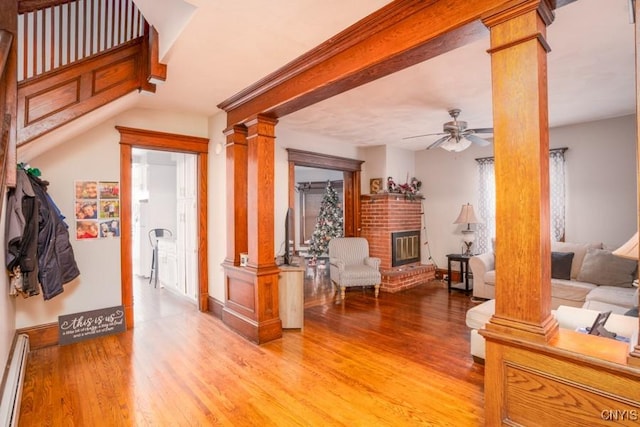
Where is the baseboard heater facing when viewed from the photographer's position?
facing to the right of the viewer

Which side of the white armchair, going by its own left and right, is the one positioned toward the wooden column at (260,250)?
right

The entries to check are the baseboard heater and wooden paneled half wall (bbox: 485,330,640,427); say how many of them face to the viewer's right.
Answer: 1

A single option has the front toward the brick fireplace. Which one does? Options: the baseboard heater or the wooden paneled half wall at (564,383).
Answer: the baseboard heater

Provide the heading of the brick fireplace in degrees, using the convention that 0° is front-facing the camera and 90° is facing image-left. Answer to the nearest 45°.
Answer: approximately 315°
